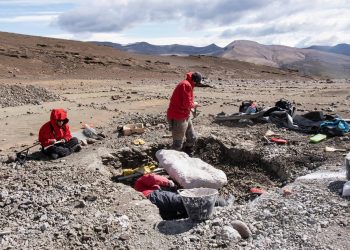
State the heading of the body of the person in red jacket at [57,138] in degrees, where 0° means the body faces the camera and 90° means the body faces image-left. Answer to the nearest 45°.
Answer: approximately 315°

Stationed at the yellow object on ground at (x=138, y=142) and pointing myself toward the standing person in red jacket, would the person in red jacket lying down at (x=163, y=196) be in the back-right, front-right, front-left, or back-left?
front-right

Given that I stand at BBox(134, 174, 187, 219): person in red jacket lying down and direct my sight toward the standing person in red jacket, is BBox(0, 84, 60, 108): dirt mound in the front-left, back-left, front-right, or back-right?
front-left

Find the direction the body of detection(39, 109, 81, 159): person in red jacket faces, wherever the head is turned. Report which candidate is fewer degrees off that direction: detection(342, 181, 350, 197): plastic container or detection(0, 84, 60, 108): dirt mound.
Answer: the plastic container

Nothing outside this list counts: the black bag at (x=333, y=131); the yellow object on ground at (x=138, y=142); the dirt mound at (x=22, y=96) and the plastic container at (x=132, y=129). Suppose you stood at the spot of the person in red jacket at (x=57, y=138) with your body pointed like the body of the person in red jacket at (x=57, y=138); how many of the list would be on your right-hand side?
0

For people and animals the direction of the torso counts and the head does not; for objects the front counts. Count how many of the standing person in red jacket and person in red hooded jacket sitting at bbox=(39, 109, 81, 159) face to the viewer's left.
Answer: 0

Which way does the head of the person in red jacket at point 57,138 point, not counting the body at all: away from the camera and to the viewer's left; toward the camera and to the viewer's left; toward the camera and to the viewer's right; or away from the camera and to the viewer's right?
toward the camera and to the viewer's right

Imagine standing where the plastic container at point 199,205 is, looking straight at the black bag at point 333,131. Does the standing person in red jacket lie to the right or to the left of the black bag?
left

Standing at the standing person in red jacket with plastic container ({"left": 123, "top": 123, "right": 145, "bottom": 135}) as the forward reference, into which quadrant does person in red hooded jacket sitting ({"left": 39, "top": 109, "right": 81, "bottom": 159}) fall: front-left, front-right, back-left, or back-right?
front-left

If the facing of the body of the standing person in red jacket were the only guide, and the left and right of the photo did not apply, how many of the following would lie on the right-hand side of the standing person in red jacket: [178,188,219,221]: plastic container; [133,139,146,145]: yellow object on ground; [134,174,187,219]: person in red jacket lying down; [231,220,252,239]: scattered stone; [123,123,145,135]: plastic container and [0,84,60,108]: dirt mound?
3

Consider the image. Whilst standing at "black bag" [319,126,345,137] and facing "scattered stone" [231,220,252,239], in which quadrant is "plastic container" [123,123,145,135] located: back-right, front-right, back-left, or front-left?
front-right
